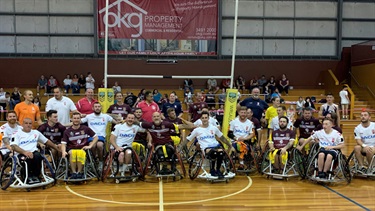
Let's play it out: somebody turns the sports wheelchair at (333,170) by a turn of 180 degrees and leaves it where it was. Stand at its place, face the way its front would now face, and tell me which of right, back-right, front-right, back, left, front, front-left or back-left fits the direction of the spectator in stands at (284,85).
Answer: front

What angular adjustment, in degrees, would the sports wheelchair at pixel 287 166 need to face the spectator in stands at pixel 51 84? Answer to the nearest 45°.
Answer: approximately 135° to its right

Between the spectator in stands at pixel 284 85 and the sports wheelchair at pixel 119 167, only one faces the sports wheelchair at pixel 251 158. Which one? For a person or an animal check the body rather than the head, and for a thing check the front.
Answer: the spectator in stands

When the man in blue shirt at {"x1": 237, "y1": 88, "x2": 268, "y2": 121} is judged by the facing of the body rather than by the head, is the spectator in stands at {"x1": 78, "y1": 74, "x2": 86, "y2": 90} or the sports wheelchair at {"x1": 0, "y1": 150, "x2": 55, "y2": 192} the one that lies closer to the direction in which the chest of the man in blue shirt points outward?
the sports wheelchair

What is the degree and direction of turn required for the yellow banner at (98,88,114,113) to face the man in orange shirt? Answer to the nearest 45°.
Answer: approximately 90° to its right

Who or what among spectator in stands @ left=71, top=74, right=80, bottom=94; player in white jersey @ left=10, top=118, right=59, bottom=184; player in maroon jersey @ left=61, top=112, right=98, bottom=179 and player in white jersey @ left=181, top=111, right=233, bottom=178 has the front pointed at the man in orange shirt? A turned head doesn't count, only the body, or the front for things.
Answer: the spectator in stands

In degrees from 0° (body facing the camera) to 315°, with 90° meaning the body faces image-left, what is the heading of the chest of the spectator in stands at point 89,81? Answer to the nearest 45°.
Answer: approximately 0°

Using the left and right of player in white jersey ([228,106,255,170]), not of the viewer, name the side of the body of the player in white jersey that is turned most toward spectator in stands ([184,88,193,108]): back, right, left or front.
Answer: back

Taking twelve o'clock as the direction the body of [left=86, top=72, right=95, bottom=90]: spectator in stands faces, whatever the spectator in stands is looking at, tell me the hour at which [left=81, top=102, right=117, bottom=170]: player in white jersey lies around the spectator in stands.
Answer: The player in white jersey is roughly at 12 o'clock from the spectator in stands.

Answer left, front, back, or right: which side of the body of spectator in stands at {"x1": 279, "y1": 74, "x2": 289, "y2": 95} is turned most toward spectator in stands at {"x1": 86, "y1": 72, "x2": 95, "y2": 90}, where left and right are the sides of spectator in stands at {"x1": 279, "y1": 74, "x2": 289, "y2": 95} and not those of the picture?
right

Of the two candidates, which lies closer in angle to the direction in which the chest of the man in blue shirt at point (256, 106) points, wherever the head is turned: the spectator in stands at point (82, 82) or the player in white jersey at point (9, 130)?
the player in white jersey

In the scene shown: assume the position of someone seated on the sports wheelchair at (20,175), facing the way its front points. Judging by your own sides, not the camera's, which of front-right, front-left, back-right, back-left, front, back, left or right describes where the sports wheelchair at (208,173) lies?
front-left

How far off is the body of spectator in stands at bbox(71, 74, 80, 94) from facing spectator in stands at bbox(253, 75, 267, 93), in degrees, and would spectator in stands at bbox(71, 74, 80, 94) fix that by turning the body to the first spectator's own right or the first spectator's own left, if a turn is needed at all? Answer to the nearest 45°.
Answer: approximately 90° to the first spectator's own left

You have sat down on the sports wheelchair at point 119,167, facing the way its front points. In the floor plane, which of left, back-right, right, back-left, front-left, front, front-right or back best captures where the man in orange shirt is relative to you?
back-right
